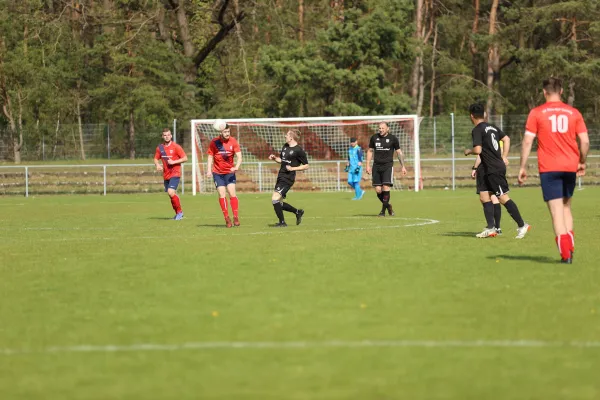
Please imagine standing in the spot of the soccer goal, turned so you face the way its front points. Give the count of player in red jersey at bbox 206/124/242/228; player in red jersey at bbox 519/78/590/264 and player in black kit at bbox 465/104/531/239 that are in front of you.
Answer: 3

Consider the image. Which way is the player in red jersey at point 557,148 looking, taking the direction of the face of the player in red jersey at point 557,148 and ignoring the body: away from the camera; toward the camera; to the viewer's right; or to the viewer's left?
away from the camera

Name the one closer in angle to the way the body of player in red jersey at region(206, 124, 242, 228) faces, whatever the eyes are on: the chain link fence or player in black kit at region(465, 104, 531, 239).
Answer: the player in black kit

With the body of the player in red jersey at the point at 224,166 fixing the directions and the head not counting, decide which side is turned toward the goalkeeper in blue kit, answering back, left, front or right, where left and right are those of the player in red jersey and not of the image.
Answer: back

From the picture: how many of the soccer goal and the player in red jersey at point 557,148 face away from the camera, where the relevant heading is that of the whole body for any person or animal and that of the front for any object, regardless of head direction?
1

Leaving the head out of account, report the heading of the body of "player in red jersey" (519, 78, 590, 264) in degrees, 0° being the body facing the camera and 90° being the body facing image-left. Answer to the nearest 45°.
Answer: approximately 180°

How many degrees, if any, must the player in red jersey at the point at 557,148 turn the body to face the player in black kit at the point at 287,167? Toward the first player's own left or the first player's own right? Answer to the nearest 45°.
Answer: approximately 45° to the first player's own left

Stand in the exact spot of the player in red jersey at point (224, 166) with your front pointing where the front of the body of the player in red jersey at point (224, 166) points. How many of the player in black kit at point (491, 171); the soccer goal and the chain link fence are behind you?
2

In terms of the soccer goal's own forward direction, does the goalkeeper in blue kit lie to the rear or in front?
in front

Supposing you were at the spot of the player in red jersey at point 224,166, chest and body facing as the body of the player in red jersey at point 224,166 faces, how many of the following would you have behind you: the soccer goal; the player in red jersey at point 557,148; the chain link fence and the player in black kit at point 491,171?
2

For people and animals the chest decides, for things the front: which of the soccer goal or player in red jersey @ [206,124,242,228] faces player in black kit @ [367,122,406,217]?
the soccer goal

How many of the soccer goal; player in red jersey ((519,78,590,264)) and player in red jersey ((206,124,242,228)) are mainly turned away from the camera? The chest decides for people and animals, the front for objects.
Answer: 1

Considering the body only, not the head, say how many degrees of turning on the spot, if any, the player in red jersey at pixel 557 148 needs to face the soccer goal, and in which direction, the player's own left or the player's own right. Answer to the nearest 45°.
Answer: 0° — they already face it

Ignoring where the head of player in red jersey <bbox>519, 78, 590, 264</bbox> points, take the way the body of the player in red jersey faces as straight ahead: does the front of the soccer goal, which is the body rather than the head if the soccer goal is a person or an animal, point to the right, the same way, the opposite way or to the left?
the opposite way
